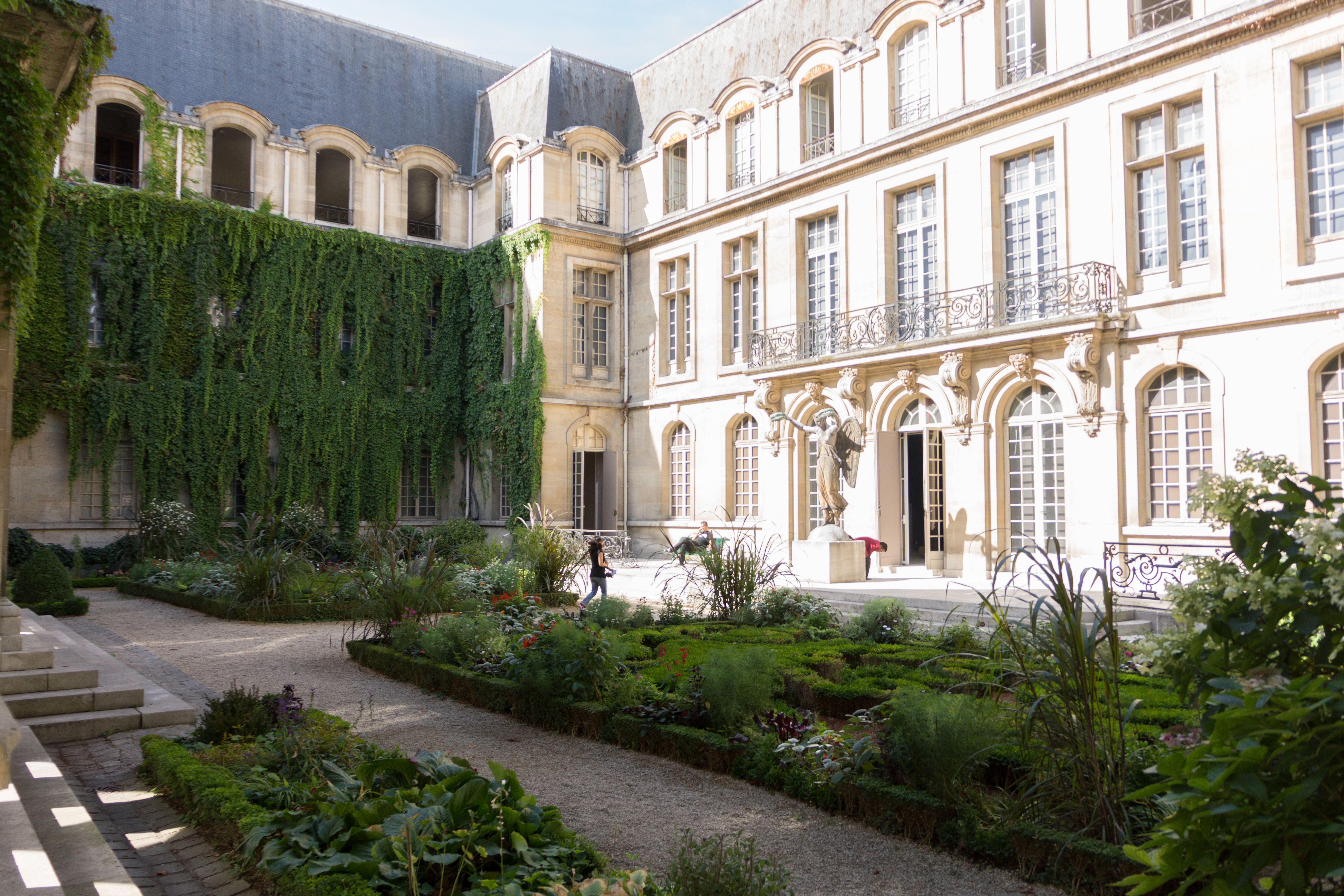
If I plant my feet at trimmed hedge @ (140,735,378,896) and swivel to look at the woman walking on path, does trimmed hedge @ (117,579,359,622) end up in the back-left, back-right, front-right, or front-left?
front-left

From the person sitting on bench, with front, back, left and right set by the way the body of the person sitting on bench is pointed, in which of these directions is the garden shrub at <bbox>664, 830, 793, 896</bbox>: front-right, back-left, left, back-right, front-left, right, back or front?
front-left

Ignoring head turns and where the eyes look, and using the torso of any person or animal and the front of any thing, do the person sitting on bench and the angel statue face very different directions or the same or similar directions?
same or similar directions

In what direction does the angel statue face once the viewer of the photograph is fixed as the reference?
facing the viewer and to the left of the viewer

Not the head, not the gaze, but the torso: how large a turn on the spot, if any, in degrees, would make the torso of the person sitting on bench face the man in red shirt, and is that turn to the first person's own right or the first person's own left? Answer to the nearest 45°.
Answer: approximately 90° to the first person's own left

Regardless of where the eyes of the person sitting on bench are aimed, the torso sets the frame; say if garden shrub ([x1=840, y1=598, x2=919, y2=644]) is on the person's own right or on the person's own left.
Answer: on the person's own left

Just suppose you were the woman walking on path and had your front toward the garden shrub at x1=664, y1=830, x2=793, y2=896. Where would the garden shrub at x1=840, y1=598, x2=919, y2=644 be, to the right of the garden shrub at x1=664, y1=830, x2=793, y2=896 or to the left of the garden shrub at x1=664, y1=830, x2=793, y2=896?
left

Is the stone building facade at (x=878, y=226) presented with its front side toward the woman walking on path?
yes

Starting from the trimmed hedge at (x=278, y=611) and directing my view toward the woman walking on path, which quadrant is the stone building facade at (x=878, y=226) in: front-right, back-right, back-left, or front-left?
front-left

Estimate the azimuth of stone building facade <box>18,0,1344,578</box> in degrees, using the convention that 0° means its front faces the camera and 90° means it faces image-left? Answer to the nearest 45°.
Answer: approximately 45°

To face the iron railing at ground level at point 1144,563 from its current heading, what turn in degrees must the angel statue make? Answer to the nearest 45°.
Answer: approximately 90° to its left
